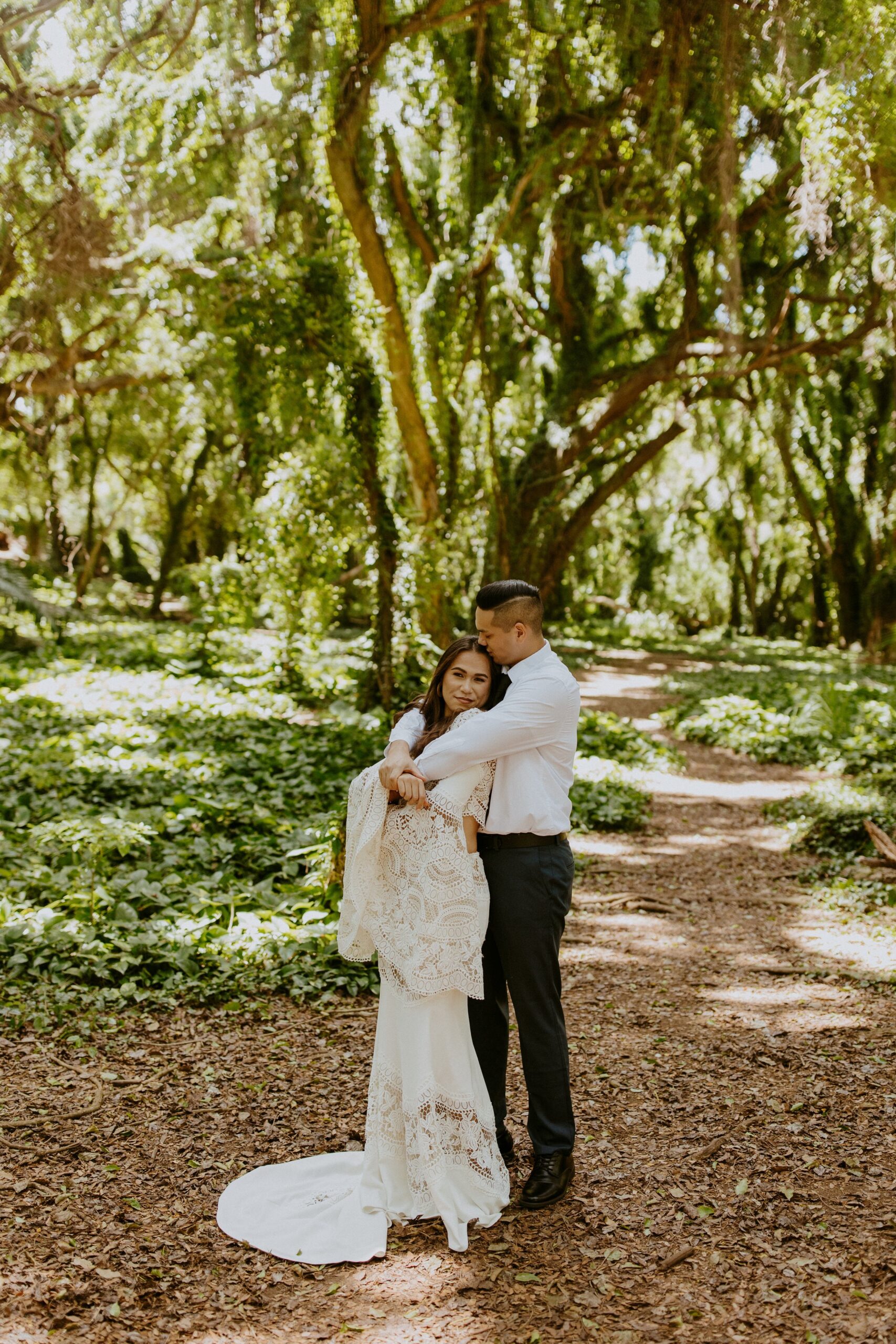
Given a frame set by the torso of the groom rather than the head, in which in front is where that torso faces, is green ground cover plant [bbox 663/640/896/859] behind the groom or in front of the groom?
behind

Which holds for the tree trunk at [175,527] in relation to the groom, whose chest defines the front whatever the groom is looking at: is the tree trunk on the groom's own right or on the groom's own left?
on the groom's own right

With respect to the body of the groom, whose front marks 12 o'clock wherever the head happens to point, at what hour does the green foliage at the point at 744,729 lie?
The green foliage is roughly at 5 o'clock from the groom.

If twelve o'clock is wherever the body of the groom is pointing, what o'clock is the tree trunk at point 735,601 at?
The tree trunk is roughly at 5 o'clock from the groom.

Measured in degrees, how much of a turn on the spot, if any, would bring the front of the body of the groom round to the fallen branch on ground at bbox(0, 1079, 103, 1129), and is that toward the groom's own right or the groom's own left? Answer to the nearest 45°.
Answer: approximately 45° to the groom's own right

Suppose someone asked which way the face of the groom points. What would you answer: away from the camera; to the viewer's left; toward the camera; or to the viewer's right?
to the viewer's left

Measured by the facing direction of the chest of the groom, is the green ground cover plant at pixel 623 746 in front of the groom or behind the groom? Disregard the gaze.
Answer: behind

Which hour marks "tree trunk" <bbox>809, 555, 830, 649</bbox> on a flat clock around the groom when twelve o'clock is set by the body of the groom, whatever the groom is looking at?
The tree trunk is roughly at 5 o'clock from the groom.

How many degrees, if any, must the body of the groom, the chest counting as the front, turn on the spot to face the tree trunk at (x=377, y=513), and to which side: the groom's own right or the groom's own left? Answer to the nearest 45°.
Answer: approximately 135° to the groom's own right

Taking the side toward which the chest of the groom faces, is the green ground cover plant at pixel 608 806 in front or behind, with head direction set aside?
behind

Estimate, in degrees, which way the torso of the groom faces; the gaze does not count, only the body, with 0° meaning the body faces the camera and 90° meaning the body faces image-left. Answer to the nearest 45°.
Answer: approximately 45°
